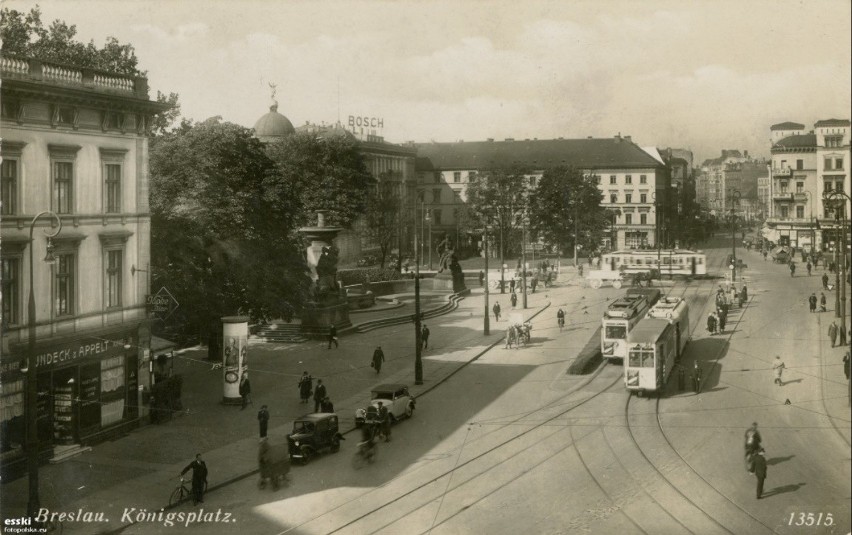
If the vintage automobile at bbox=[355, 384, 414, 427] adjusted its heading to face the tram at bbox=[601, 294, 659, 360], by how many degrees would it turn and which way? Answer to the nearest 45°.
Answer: approximately 180°

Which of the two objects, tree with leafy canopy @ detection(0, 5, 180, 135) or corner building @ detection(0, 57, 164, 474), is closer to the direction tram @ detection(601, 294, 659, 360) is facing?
the corner building

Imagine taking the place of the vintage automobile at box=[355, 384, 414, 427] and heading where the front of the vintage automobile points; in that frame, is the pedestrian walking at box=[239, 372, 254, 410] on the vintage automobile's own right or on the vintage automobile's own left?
on the vintage automobile's own right

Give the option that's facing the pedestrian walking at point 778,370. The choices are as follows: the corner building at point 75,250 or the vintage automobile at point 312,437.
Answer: the corner building

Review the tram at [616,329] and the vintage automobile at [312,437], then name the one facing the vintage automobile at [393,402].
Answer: the tram

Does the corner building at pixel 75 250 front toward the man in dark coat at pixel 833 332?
yes

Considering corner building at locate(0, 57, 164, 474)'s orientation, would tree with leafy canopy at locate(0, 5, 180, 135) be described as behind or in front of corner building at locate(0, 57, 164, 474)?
behind
